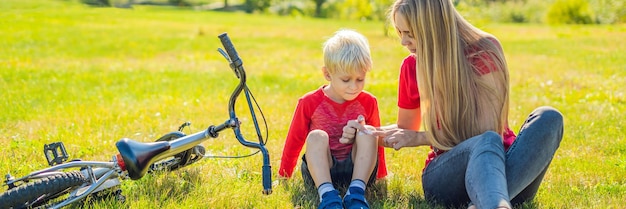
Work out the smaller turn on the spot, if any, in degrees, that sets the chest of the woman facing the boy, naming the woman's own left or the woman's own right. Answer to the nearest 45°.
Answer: approximately 45° to the woman's own right

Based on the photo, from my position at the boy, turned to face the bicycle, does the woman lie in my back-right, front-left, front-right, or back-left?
back-left

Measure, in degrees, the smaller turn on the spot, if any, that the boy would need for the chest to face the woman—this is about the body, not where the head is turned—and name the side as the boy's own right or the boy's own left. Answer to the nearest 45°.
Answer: approximately 90° to the boy's own left

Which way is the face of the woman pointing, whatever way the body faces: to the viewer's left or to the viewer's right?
to the viewer's left

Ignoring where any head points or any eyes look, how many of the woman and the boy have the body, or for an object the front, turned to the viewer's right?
0

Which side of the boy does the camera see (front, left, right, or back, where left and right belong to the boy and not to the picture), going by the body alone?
front

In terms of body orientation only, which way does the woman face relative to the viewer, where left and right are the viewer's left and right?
facing the viewer and to the left of the viewer
